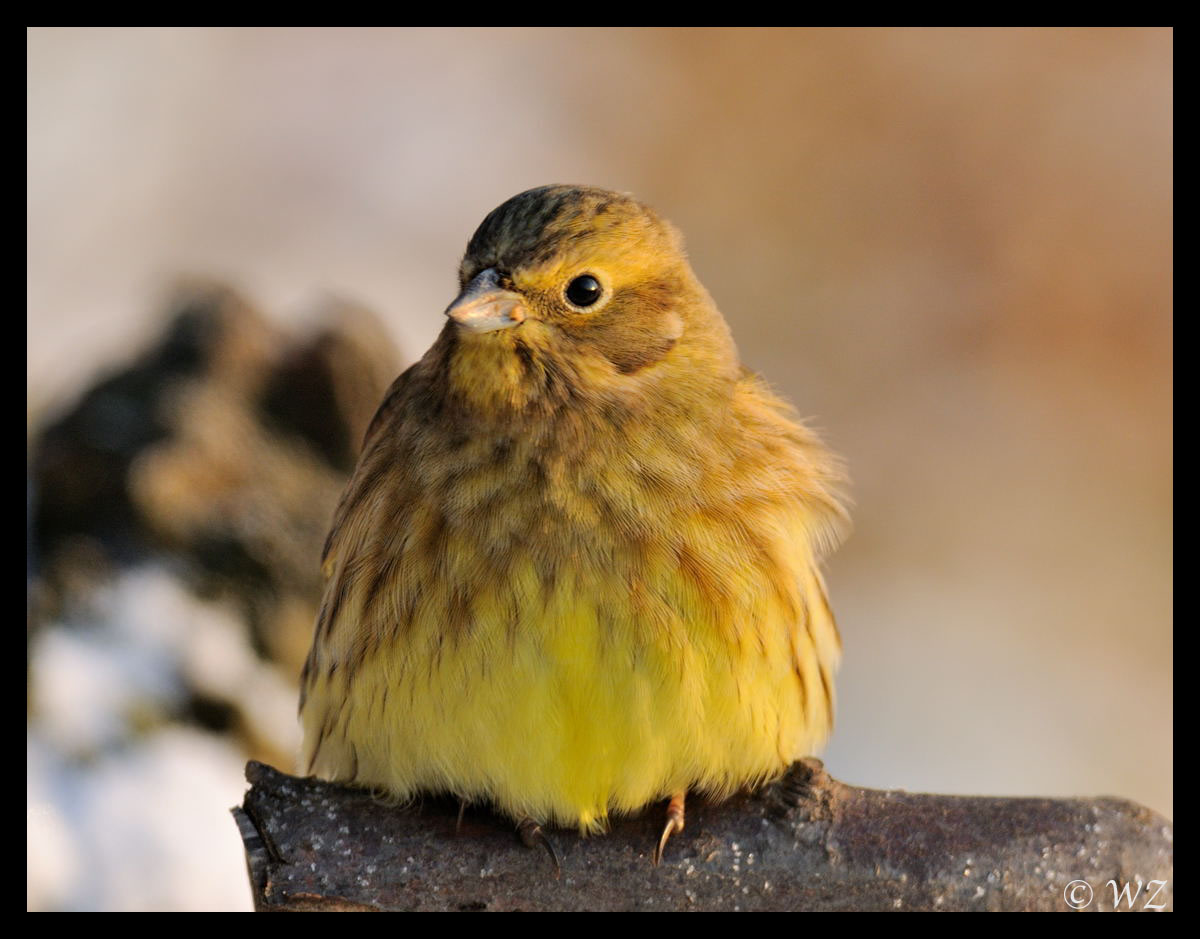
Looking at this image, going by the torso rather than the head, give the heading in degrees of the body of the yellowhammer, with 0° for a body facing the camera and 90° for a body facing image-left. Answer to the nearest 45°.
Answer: approximately 0°
